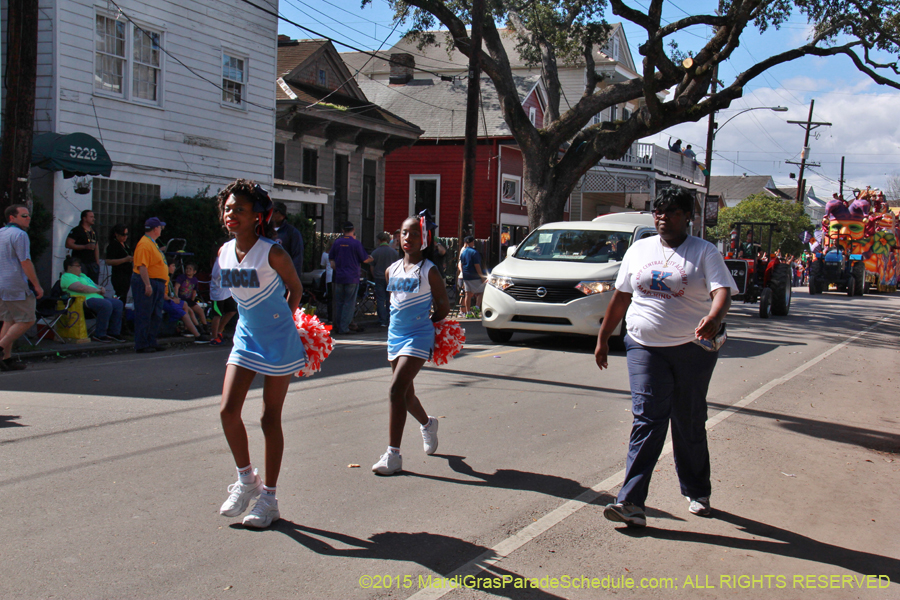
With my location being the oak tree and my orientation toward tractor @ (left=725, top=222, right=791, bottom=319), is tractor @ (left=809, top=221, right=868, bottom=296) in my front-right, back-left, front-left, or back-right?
front-left

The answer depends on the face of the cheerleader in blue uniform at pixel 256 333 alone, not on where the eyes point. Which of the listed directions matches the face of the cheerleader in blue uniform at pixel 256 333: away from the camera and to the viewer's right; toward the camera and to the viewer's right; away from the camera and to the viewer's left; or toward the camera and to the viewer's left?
toward the camera and to the viewer's left

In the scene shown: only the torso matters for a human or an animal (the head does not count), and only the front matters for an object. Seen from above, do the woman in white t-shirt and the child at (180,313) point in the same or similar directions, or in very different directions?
very different directions

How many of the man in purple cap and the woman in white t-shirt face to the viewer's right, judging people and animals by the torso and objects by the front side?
1

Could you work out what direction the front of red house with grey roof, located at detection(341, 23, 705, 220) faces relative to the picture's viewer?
facing the viewer and to the right of the viewer

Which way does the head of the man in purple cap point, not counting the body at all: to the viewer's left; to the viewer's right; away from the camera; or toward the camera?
to the viewer's right

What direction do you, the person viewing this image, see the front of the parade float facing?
facing the viewer and to the left of the viewer

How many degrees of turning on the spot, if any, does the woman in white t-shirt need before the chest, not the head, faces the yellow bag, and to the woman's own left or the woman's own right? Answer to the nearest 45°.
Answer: approximately 90° to the woman's own right

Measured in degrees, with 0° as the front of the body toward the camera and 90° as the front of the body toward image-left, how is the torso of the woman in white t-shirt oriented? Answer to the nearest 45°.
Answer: approximately 45°

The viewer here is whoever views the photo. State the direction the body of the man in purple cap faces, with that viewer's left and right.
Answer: facing to the right of the viewer

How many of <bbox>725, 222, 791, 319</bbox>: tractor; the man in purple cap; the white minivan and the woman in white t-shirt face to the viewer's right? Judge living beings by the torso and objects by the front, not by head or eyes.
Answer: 1
